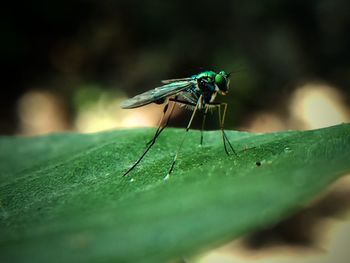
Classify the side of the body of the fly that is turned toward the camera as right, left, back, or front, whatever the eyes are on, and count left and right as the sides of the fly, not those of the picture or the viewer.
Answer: right
